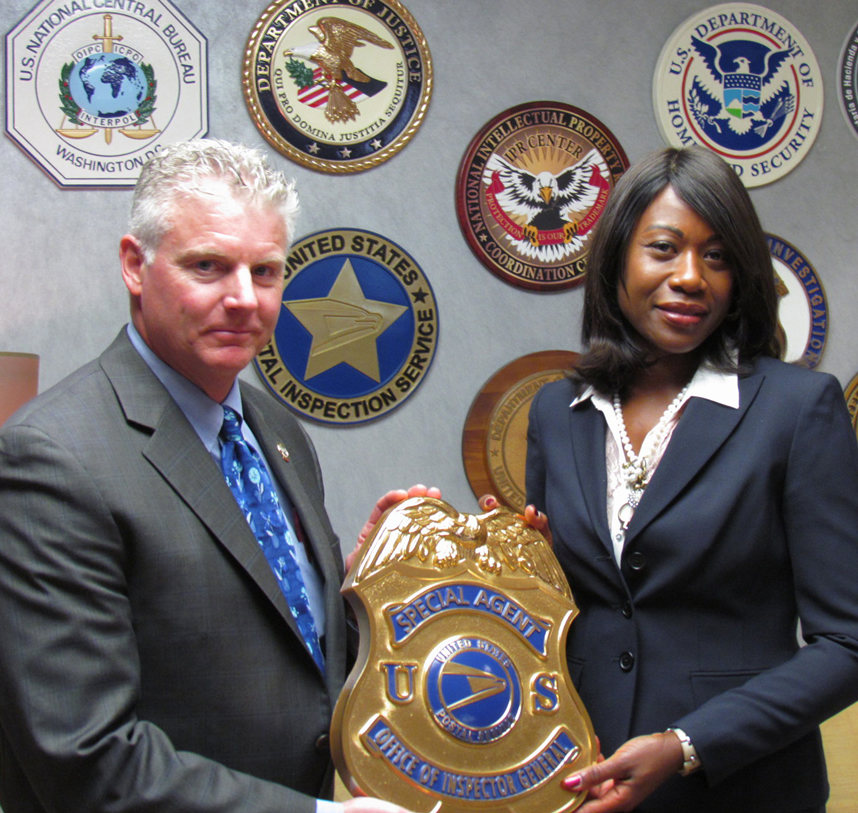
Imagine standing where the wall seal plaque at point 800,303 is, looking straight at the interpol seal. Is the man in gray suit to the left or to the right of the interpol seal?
left

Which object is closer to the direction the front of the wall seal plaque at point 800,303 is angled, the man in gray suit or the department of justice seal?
the man in gray suit

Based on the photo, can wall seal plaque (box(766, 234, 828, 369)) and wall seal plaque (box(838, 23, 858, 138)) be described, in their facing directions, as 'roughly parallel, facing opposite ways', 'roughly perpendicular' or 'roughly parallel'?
roughly parallel

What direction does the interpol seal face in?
toward the camera

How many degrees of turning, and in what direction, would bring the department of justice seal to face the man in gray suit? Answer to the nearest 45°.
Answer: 0° — it already faces them

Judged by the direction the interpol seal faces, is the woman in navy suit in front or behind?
in front

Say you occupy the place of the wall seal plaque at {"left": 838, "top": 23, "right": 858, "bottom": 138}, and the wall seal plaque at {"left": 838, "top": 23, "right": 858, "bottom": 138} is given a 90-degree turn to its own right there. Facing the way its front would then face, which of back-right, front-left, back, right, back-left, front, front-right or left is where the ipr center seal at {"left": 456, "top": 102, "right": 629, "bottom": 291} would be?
front-left

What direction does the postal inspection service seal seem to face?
toward the camera

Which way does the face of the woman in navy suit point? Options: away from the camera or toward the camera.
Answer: toward the camera

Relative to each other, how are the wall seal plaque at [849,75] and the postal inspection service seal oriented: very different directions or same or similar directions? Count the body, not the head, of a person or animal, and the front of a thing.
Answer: same or similar directions

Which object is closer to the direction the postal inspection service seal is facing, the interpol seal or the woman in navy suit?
the woman in navy suit

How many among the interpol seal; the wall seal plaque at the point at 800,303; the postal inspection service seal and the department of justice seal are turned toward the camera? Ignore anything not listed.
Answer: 4

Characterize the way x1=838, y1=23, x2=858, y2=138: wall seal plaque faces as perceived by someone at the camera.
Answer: facing the viewer

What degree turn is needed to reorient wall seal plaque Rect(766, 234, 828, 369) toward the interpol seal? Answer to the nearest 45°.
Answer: approximately 45° to its right

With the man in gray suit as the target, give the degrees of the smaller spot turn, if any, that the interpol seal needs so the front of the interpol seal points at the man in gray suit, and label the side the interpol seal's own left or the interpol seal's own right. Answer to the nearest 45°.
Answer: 0° — it already faces them
